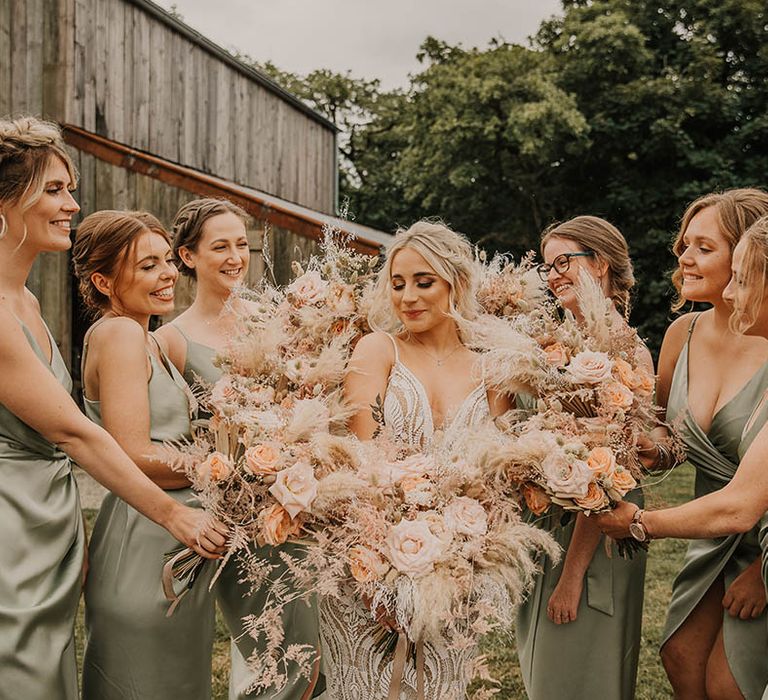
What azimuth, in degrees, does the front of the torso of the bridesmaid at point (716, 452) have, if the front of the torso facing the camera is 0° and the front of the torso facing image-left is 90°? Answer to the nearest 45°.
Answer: approximately 45°

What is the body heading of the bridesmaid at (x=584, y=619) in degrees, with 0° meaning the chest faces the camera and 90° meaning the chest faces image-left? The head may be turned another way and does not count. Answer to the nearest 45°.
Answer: approximately 45°

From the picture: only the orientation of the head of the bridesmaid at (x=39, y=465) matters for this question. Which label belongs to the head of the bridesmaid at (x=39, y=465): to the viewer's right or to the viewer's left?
to the viewer's right

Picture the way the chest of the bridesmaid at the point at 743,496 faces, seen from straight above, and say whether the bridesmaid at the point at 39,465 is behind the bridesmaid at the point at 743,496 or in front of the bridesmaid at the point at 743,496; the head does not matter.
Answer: in front

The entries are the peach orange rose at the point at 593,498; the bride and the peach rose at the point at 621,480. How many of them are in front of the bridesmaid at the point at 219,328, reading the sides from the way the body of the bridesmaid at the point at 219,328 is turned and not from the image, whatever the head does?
3

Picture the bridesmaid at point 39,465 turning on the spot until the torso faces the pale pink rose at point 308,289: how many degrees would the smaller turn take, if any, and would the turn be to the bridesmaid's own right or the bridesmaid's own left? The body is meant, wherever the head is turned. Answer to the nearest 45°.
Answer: approximately 45° to the bridesmaid's own left

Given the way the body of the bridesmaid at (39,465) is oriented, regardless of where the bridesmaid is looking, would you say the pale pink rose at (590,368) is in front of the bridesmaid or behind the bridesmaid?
in front

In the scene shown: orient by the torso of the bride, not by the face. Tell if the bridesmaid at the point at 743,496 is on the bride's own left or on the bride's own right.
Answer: on the bride's own left

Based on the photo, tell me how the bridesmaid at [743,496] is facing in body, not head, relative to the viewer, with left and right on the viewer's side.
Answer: facing to the left of the viewer

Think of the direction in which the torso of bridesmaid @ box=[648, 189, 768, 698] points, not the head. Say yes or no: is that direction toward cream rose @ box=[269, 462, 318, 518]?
yes

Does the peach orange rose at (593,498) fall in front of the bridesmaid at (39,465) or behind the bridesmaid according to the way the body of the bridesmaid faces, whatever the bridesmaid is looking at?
in front

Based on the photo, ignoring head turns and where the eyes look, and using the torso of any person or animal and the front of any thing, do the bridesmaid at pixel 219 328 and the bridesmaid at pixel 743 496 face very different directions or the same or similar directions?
very different directions

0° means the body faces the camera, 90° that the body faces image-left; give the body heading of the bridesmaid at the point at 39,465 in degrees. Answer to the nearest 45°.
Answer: approximately 270°

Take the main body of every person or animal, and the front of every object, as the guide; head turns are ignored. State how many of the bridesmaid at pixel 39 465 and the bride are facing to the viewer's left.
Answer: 0
